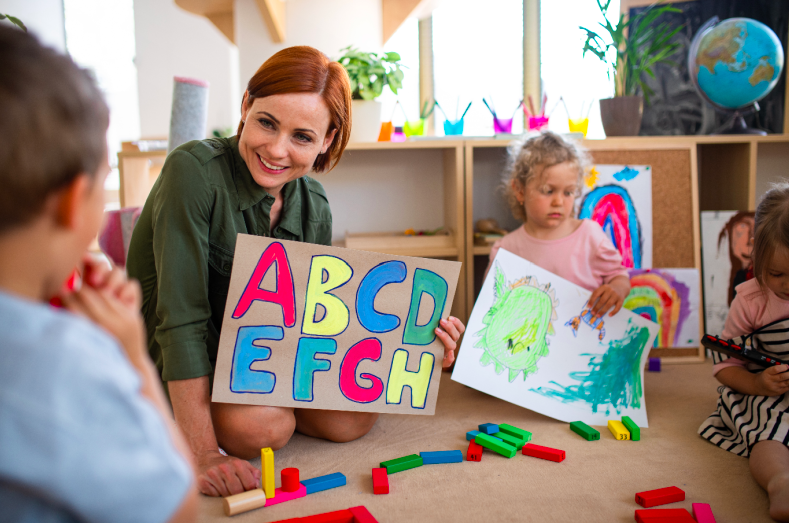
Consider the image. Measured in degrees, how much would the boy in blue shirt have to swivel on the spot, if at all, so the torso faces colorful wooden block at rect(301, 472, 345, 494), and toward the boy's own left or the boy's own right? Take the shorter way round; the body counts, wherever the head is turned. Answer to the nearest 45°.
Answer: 0° — they already face it

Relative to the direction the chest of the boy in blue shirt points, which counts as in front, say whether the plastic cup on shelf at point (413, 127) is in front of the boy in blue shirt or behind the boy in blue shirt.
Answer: in front

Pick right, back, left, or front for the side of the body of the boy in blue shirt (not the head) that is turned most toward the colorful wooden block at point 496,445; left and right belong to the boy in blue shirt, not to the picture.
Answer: front

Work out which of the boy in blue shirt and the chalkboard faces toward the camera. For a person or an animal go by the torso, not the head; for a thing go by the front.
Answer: the chalkboard

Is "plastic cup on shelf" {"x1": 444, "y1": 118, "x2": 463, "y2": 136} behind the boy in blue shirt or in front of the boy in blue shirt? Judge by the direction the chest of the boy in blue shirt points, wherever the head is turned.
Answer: in front

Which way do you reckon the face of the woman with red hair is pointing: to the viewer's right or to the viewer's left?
to the viewer's left

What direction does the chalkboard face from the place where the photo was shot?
facing the viewer

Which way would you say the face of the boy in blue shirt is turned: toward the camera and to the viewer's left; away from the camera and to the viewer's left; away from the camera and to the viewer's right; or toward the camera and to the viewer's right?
away from the camera and to the viewer's right

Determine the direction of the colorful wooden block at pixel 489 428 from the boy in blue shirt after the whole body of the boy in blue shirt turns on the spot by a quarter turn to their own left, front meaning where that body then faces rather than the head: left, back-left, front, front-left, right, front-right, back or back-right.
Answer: right

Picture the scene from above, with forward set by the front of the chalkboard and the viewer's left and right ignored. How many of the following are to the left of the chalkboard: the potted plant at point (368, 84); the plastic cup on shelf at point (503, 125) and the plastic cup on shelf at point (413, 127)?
0

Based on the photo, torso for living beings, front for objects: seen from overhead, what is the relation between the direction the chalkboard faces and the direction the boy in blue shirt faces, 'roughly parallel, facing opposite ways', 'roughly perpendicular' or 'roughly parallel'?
roughly parallel, facing opposite ways

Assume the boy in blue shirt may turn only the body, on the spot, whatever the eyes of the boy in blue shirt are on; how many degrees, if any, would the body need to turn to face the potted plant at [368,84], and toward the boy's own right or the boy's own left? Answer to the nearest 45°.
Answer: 0° — they already face it

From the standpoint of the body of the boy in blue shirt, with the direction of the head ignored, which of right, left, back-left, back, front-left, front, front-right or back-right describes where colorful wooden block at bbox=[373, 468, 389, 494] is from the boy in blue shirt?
front

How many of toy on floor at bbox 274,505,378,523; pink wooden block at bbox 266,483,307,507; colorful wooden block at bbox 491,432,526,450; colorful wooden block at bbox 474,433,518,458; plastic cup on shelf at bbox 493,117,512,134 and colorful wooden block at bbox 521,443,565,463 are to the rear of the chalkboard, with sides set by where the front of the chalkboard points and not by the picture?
0

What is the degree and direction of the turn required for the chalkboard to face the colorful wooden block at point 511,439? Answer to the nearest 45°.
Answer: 0° — it already faces it

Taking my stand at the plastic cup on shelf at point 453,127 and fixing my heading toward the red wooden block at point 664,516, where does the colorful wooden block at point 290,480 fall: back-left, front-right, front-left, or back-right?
front-right

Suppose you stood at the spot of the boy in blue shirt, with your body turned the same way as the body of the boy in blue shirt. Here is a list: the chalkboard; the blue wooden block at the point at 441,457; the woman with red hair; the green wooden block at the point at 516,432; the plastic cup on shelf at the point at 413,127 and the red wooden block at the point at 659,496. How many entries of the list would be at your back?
0

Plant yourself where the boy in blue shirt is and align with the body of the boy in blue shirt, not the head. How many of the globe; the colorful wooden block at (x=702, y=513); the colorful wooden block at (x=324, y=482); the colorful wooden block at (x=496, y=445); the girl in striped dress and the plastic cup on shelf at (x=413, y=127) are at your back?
0

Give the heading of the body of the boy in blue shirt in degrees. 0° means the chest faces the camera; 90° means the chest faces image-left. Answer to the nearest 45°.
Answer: approximately 225°
